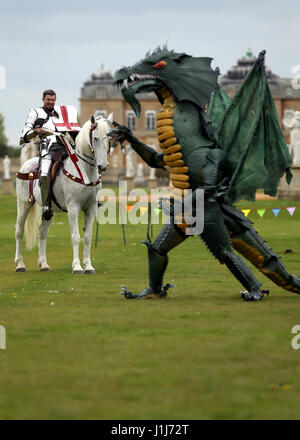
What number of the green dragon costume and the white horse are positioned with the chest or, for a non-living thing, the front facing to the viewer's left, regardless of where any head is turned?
1

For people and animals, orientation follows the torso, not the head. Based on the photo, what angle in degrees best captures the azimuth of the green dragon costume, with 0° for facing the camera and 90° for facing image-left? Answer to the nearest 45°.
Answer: approximately 90°

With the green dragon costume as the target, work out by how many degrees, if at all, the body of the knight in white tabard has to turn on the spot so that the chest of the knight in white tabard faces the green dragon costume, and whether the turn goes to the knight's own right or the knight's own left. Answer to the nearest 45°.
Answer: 0° — they already face it

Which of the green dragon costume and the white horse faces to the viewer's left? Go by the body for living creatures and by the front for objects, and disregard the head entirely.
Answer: the green dragon costume

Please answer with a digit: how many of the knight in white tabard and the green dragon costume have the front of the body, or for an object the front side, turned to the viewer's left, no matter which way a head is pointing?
1

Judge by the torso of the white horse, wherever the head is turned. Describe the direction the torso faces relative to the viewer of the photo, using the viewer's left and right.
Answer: facing the viewer and to the right of the viewer

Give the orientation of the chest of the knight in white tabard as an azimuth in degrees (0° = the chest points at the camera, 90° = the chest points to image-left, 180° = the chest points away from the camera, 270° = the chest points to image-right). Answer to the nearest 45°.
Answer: approximately 315°

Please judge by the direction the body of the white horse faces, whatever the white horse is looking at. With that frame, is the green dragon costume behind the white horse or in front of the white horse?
in front
